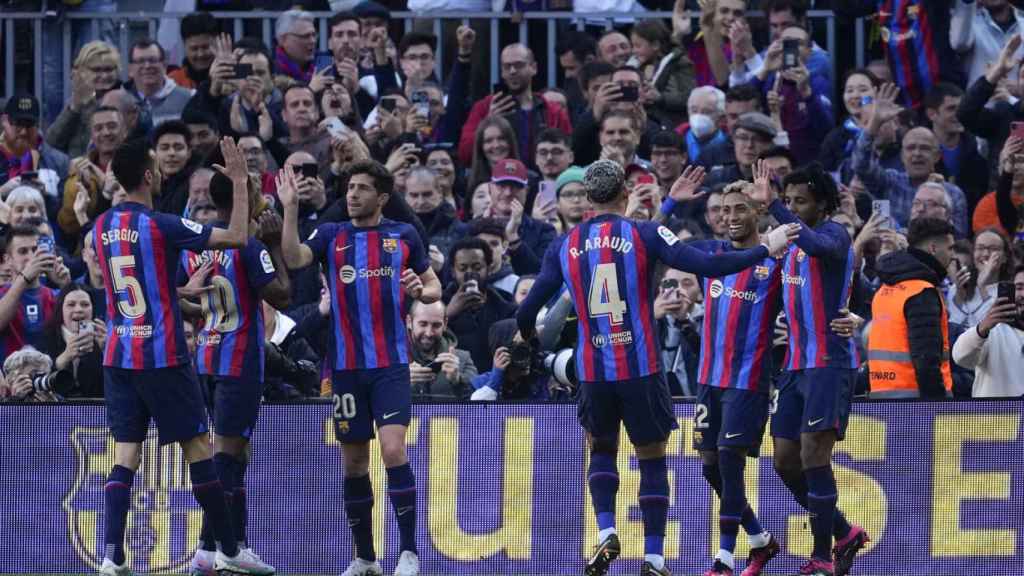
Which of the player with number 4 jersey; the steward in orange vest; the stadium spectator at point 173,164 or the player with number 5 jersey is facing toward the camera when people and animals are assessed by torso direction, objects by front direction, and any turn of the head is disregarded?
the stadium spectator

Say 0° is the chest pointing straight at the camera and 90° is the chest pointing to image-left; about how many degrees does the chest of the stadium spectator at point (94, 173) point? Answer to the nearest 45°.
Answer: approximately 0°

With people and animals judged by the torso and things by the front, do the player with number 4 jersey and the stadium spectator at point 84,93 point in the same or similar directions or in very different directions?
very different directions

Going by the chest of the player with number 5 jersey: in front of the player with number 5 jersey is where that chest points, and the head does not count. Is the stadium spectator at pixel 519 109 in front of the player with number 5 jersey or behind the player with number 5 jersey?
in front

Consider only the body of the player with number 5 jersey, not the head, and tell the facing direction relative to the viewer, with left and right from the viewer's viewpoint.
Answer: facing away from the viewer and to the right of the viewer

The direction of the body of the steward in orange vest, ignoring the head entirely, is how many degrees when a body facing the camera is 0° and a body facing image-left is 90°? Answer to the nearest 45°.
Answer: approximately 225°

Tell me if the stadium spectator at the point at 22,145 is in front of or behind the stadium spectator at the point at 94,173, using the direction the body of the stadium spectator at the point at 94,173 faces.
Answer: behind

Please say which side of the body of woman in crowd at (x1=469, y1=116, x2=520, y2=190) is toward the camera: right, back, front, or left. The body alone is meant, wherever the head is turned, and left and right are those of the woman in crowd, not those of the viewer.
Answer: front

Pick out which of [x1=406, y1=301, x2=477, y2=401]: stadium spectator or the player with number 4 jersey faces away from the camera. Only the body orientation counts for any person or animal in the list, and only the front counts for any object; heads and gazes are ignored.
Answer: the player with number 4 jersey

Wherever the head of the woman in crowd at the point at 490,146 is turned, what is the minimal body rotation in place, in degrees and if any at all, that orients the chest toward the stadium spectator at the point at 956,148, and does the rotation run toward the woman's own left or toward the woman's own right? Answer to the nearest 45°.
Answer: approximately 90° to the woman's own left

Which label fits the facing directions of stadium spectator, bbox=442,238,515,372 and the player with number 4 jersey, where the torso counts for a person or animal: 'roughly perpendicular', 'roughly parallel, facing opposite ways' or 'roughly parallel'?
roughly parallel, facing opposite ways

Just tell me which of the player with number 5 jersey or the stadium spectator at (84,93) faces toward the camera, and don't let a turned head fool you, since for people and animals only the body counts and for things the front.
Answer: the stadium spectator

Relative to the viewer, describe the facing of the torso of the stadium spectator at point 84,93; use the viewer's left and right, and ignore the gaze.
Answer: facing the viewer

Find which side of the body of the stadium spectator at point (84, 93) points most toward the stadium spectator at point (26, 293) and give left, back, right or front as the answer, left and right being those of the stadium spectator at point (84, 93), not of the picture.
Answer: front

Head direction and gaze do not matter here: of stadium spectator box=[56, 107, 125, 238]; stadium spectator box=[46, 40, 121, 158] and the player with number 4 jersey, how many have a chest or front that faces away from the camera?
1

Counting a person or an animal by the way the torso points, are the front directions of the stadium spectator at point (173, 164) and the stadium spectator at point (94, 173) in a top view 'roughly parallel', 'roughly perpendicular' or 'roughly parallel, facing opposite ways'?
roughly parallel

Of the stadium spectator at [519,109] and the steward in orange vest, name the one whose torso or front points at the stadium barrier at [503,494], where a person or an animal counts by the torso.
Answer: the stadium spectator

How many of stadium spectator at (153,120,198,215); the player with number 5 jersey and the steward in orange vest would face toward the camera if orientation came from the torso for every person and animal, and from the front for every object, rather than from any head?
1
